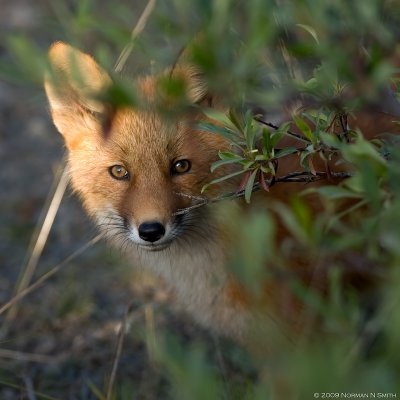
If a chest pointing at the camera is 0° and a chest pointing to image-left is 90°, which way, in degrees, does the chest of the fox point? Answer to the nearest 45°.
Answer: approximately 0°

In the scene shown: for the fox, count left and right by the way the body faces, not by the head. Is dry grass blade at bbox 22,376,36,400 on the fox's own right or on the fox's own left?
on the fox's own right

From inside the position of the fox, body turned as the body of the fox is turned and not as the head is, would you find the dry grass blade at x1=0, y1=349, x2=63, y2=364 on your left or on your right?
on your right
